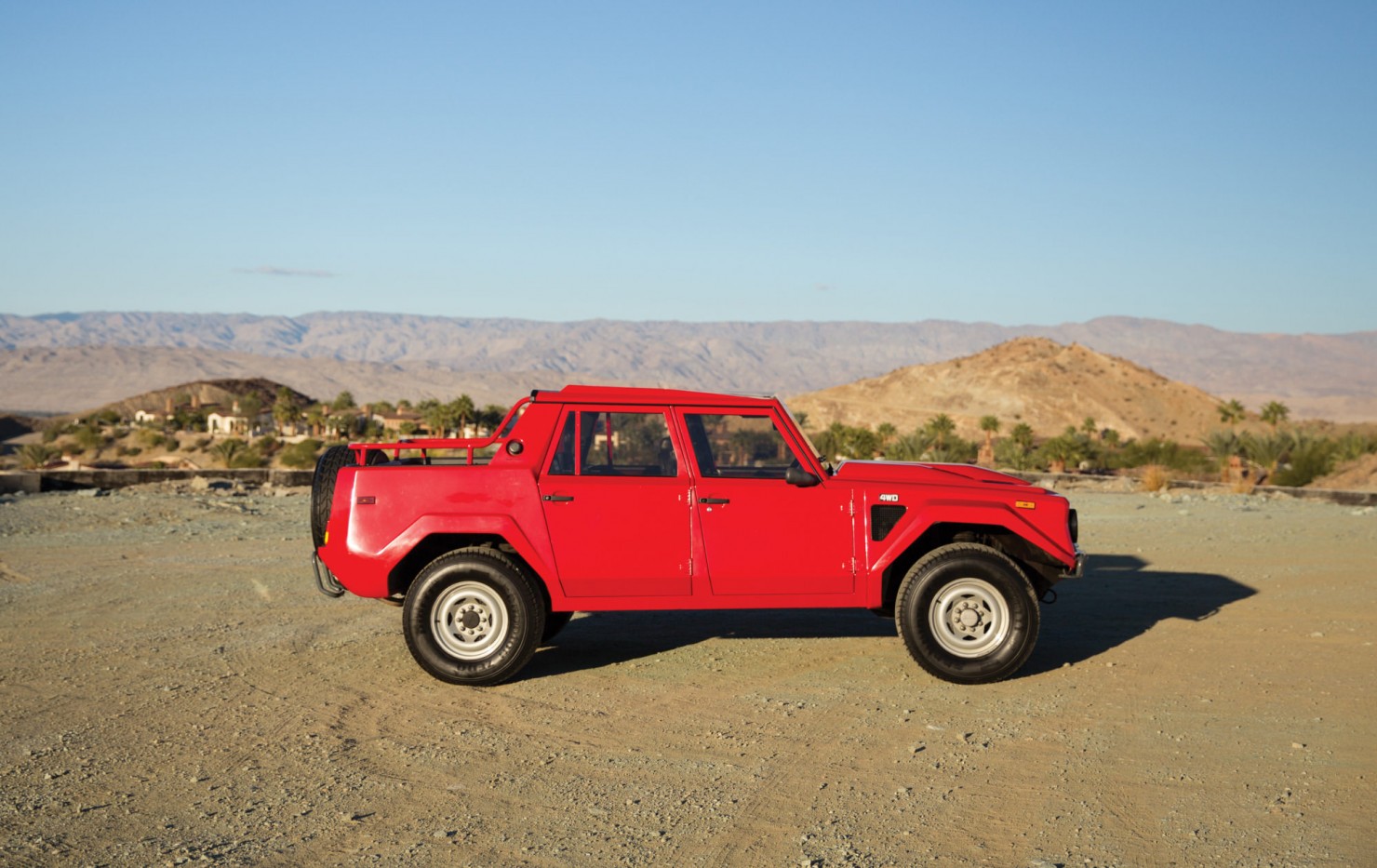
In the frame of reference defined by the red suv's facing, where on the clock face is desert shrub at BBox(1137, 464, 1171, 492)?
The desert shrub is roughly at 10 o'clock from the red suv.

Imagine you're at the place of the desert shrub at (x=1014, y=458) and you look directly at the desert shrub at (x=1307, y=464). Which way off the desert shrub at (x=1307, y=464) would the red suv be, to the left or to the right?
right

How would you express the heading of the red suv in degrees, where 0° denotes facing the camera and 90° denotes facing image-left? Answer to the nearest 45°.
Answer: approximately 270°

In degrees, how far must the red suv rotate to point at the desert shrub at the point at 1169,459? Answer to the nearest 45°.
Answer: approximately 45° to its left

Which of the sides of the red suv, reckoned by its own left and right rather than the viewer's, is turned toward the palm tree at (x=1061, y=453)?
left

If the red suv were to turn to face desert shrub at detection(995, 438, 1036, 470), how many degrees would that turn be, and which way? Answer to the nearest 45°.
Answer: approximately 90° to its left
